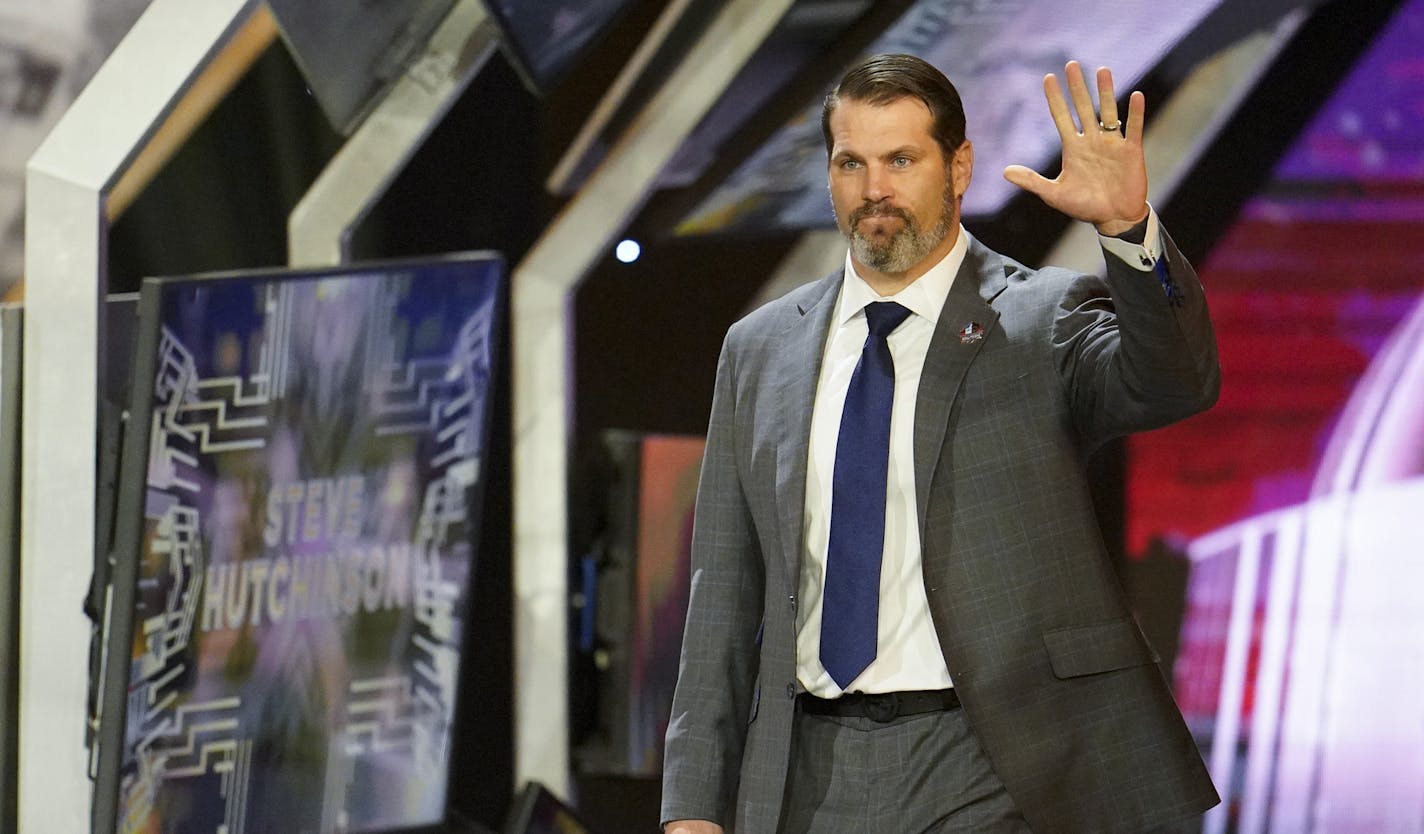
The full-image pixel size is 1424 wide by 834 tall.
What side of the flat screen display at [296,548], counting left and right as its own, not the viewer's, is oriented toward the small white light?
left

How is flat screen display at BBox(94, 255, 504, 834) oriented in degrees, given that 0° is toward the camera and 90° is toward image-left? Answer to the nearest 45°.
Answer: approximately 315°

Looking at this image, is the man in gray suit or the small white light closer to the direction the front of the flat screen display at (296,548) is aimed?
the man in gray suit

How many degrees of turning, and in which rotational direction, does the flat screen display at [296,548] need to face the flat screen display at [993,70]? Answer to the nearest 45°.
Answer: approximately 45° to its left

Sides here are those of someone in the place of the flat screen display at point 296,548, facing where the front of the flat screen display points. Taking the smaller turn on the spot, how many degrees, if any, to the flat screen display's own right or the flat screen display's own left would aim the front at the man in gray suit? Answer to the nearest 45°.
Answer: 0° — it already faces them
